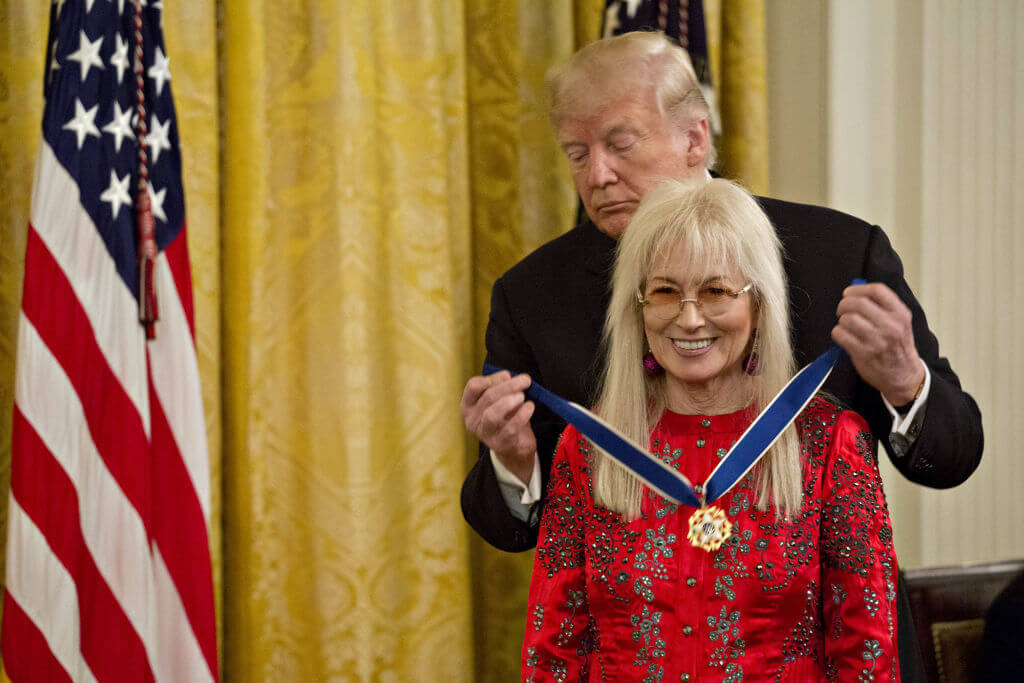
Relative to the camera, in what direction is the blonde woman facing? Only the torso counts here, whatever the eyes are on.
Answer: toward the camera

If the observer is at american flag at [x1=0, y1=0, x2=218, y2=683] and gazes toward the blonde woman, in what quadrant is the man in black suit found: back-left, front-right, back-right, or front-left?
front-left

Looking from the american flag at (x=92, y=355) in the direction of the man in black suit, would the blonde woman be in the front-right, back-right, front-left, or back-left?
front-right

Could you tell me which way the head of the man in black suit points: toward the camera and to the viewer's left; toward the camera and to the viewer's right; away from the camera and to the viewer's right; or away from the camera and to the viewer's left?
toward the camera and to the viewer's left

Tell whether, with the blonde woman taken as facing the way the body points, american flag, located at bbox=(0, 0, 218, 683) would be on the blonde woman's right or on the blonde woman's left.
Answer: on the blonde woman's right
